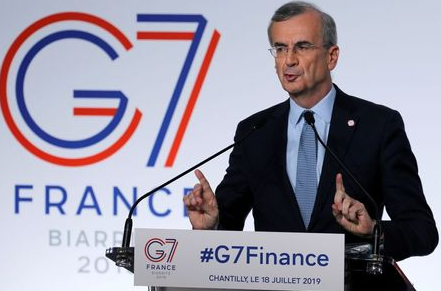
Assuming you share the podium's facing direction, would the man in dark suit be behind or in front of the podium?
behind

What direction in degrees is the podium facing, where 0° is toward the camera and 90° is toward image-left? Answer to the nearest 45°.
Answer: approximately 0°
